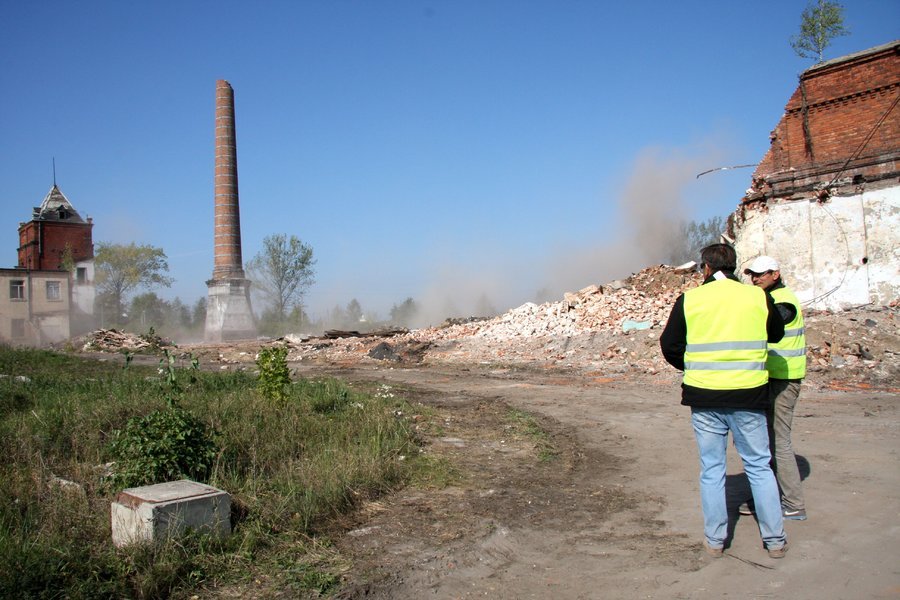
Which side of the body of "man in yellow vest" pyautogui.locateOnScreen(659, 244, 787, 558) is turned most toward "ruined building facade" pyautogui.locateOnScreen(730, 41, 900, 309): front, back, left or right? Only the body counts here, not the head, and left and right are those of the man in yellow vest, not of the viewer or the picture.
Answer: front

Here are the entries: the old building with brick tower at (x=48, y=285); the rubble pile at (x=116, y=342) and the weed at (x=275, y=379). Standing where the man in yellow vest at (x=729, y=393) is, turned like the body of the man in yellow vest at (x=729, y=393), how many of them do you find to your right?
0

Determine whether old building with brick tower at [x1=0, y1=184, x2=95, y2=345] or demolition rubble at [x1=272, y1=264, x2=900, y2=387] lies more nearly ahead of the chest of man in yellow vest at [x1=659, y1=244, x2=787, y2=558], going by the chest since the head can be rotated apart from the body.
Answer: the demolition rubble

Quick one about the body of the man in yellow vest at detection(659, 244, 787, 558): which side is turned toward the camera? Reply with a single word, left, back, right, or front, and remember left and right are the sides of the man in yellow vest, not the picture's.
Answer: back

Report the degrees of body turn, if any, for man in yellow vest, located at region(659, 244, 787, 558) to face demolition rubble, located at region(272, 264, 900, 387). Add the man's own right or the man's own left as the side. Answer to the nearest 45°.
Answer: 0° — they already face it

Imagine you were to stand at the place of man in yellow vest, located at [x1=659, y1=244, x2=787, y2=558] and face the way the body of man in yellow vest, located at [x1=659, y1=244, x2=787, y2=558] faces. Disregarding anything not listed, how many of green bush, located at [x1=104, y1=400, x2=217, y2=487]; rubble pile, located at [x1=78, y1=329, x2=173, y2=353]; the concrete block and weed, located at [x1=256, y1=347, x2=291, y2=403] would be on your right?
0

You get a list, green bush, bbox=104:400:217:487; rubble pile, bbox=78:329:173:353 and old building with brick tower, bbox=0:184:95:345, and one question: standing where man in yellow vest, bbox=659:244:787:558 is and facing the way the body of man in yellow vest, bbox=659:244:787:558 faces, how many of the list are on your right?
0

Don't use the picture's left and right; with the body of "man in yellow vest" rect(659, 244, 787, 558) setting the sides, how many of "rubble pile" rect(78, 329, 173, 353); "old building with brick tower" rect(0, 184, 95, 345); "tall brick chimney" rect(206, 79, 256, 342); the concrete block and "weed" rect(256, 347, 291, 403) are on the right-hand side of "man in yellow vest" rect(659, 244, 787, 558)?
0

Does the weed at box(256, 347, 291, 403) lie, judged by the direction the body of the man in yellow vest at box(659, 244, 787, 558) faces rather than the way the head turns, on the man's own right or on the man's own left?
on the man's own left

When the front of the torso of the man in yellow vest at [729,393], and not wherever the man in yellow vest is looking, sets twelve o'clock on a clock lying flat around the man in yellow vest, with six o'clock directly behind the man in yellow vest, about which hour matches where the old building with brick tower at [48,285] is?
The old building with brick tower is roughly at 10 o'clock from the man in yellow vest.

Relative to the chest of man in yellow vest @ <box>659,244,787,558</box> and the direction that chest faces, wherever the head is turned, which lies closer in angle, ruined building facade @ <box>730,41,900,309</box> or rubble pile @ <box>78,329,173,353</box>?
the ruined building facade

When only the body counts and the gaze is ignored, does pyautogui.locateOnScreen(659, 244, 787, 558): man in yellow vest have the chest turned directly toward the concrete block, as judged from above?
no

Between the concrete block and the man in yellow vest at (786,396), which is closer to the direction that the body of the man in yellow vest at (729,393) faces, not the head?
the man in yellow vest

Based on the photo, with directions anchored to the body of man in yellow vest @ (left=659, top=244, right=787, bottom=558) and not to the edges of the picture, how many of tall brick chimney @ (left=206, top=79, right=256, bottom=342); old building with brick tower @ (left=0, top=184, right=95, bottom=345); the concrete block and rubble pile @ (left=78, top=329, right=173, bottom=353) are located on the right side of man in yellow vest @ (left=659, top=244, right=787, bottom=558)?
0

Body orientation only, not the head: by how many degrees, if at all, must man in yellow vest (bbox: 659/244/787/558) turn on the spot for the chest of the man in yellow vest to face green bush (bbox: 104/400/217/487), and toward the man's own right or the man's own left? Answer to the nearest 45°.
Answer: approximately 90° to the man's own left

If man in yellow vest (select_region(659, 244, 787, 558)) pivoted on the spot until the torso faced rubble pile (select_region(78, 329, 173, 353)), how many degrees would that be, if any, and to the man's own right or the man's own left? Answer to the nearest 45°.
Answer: approximately 45° to the man's own left

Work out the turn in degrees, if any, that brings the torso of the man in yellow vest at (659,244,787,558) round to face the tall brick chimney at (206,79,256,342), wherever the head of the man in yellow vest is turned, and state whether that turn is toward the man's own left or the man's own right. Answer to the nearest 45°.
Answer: approximately 45° to the man's own left
